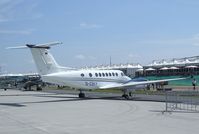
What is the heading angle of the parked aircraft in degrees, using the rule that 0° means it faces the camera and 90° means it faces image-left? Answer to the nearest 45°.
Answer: approximately 225°

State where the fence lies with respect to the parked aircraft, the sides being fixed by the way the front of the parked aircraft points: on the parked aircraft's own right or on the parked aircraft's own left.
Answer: on the parked aircraft's own right
